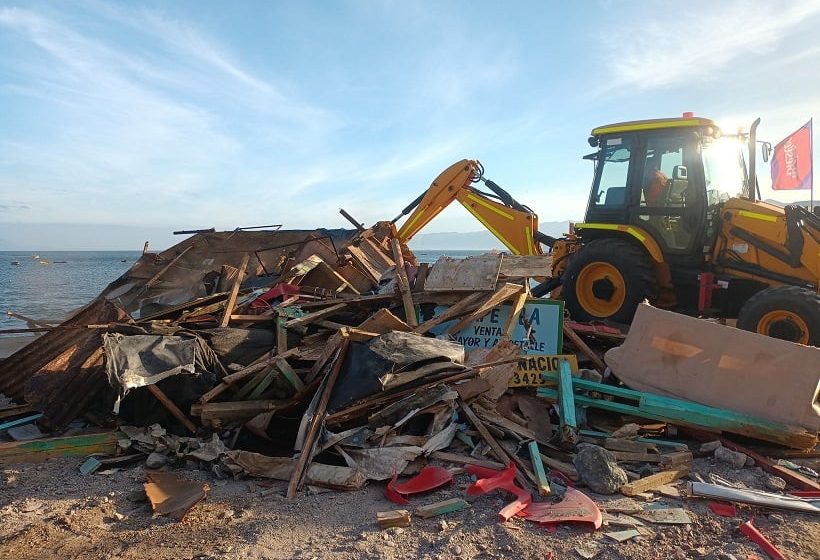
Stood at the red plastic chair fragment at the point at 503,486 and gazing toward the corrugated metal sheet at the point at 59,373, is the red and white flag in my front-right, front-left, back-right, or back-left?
back-right

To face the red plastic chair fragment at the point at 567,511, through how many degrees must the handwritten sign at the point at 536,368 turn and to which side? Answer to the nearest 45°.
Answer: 0° — it already faces it

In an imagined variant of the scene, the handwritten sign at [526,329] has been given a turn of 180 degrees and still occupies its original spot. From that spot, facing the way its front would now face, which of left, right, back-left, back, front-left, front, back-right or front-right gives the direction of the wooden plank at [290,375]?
back-left

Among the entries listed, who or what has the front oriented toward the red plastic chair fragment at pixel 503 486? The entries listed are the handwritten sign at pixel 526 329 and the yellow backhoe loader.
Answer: the handwritten sign

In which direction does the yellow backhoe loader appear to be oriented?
to the viewer's right

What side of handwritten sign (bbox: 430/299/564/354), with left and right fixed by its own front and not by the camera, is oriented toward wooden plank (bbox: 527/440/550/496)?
front

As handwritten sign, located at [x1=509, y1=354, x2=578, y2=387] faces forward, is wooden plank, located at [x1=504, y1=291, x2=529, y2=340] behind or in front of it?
behind

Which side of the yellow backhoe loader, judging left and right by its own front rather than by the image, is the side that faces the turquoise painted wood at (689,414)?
right

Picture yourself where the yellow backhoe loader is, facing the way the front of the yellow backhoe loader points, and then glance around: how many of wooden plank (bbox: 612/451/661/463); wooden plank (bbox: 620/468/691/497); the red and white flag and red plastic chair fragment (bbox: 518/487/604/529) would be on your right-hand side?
3

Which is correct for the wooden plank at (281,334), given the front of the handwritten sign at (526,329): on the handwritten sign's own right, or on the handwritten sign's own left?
on the handwritten sign's own right

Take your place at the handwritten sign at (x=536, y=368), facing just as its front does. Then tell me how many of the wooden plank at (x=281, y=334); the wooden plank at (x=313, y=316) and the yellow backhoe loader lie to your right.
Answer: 2

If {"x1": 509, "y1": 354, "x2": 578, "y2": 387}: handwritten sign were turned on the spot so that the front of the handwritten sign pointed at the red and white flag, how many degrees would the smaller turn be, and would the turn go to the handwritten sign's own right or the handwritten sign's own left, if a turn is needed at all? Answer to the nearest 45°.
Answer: approximately 135° to the handwritten sign's own left

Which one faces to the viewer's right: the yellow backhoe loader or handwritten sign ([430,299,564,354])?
the yellow backhoe loader

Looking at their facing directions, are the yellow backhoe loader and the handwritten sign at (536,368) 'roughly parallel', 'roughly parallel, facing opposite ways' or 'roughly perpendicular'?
roughly perpendicular

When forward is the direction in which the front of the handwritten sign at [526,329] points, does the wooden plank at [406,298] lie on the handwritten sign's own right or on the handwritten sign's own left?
on the handwritten sign's own right

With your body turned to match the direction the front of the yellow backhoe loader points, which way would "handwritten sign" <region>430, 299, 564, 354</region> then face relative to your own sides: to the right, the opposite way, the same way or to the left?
to the right

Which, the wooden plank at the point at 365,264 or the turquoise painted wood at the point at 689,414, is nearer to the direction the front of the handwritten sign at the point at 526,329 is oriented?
the turquoise painted wood
